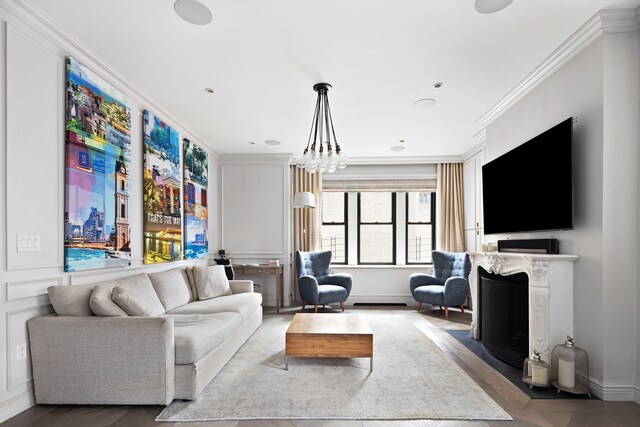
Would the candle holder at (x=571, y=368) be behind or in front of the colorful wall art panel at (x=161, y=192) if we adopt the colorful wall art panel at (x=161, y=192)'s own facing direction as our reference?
in front

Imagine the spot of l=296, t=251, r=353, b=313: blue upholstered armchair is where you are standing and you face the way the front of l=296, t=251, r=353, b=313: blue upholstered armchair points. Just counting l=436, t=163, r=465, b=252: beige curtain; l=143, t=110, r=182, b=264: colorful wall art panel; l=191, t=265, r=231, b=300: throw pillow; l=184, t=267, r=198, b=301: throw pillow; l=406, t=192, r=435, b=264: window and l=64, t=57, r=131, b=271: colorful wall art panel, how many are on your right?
4

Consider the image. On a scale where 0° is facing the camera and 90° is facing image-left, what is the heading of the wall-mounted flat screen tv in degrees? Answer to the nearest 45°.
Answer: approximately 45°

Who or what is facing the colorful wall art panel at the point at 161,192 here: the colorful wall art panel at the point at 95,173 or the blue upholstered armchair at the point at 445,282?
the blue upholstered armchair

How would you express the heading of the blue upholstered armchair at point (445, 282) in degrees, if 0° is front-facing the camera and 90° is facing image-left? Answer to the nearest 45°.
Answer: approximately 45°

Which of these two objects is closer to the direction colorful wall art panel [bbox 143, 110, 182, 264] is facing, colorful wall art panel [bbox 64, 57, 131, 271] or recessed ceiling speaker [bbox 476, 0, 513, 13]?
the recessed ceiling speaker

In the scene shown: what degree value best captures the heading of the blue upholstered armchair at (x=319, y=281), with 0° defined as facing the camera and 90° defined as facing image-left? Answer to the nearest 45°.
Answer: approximately 315°

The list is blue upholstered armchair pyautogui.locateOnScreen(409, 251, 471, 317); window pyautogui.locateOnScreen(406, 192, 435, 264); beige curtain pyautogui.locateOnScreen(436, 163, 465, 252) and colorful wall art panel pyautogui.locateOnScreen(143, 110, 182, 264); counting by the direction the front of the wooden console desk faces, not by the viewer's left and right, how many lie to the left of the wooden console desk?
3

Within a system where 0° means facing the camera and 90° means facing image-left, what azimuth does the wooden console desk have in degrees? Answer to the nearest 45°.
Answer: approximately 0°

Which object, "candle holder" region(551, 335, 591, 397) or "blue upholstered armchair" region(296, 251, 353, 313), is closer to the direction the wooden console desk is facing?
the candle holder

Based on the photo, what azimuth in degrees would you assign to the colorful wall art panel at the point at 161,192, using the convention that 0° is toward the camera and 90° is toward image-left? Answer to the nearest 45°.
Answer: approximately 315°
